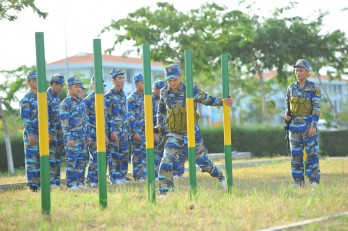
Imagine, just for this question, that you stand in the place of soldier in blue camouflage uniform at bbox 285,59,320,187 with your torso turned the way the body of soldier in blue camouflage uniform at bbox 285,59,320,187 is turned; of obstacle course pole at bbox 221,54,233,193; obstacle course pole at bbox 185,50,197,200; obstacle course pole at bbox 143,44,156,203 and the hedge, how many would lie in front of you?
3

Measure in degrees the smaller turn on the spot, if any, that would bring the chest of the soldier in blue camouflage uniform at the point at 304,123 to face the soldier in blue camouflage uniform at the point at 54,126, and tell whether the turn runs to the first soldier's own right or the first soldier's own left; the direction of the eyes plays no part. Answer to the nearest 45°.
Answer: approximately 45° to the first soldier's own right

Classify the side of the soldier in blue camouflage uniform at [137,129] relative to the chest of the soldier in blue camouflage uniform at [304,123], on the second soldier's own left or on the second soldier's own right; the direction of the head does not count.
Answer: on the second soldier's own right

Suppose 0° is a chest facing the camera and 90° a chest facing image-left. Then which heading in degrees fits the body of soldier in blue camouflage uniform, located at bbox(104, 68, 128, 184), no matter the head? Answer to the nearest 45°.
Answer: approximately 315°

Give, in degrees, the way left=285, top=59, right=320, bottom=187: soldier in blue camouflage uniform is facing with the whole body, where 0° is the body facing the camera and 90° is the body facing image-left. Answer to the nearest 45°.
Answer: approximately 45°

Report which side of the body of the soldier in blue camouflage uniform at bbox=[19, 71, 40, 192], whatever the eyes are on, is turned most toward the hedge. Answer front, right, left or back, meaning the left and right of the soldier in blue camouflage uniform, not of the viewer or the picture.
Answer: left

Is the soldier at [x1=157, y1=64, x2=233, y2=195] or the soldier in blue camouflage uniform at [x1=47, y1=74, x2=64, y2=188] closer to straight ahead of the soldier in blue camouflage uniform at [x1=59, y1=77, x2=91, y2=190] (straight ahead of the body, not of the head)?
the soldier

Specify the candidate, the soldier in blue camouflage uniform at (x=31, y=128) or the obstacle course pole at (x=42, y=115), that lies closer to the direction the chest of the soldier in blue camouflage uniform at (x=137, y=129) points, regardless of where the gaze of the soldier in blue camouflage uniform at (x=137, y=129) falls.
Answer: the obstacle course pole

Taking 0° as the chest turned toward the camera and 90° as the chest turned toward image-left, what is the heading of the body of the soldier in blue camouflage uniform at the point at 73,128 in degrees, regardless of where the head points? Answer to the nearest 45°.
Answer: approximately 315°

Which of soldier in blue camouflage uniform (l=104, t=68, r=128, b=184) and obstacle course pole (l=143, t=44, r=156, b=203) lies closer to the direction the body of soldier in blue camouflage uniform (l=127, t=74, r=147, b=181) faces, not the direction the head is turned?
the obstacle course pole
